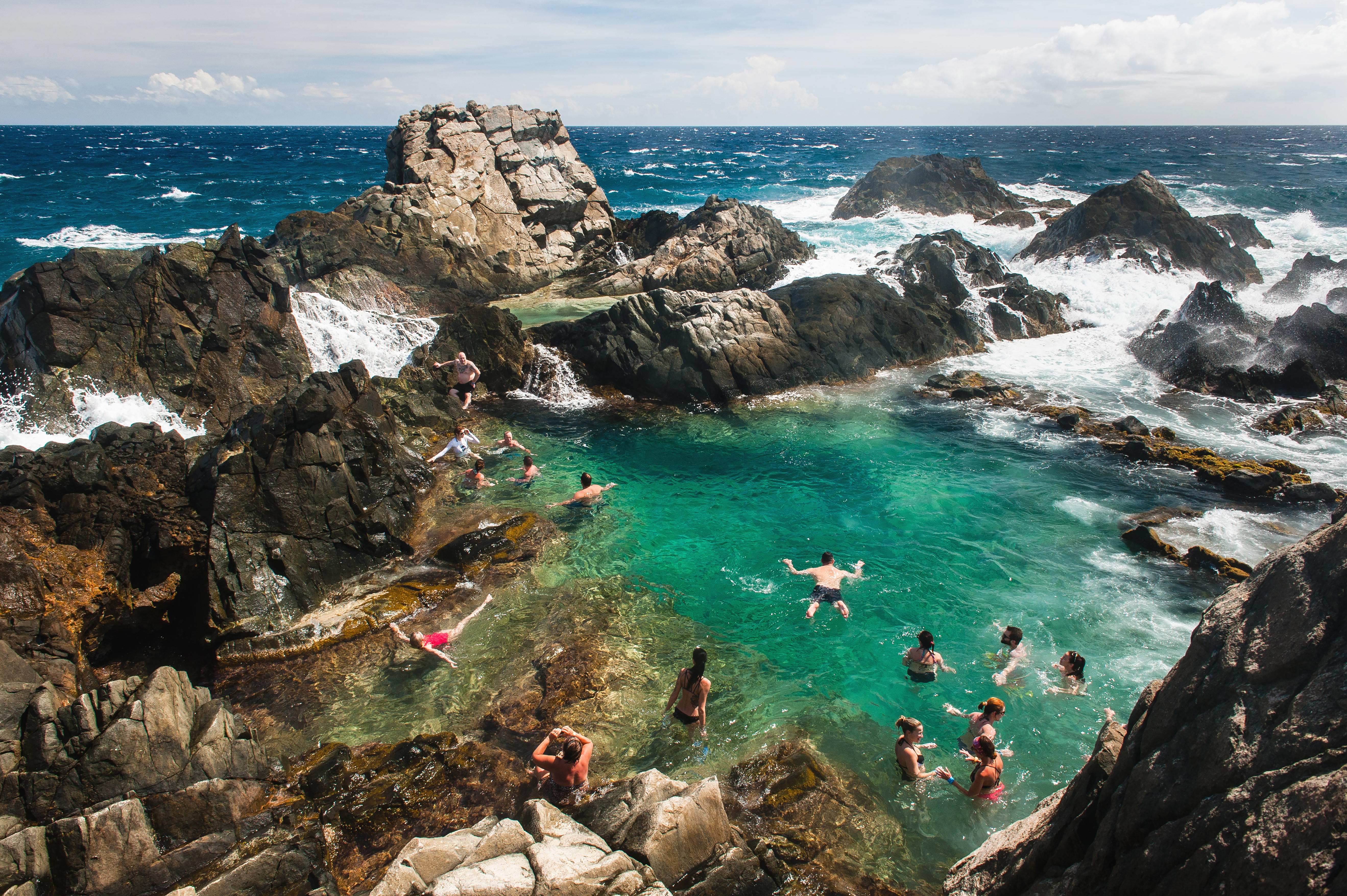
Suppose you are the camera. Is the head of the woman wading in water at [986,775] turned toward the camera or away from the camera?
away from the camera

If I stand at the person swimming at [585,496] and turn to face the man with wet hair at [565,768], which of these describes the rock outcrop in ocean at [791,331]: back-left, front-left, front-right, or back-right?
back-left

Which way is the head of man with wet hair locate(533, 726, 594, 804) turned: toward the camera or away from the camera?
away from the camera

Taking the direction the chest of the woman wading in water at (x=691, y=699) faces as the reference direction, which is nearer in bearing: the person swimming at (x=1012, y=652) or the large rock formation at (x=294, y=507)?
the large rock formation

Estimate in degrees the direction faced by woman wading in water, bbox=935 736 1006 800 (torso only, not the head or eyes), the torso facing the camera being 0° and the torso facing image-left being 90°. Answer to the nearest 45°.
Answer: approximately 135°

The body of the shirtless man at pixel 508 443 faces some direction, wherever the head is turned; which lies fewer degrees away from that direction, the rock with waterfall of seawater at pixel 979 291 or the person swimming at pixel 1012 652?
the person swimming
